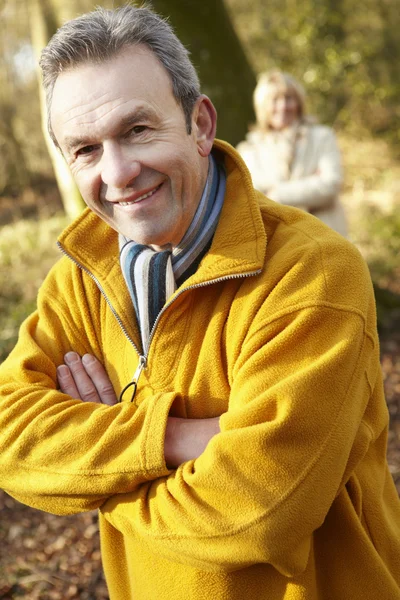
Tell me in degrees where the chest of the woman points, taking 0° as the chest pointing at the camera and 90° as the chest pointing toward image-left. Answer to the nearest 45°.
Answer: approximately 0°

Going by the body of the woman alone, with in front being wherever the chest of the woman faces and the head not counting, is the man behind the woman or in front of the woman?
in front

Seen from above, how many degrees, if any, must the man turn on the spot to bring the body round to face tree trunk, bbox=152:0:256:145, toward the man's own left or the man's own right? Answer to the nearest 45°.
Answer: approximately 135° to the man's own right

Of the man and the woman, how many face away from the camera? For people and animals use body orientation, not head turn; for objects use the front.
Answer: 0

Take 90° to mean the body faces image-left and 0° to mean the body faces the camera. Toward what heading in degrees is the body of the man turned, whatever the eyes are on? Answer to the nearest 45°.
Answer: approximately 45°

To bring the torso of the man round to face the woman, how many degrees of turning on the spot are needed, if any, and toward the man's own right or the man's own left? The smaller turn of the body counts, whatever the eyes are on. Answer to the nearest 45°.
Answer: approximately 135° to the man's own right
